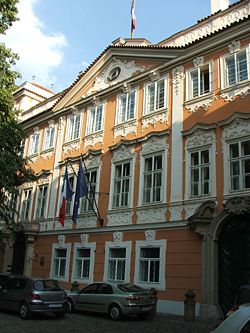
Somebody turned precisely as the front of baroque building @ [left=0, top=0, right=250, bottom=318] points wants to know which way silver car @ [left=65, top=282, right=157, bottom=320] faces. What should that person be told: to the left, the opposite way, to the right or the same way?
to the right

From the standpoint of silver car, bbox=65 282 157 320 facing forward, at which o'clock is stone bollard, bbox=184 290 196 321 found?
The stone bollard is roughly at 5 o'clock from the silver car.

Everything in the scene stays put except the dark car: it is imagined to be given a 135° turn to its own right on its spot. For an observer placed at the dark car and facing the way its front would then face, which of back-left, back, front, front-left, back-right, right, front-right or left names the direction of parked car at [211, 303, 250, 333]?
right

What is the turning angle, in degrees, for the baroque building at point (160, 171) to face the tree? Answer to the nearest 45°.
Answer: approximately 45° to its right

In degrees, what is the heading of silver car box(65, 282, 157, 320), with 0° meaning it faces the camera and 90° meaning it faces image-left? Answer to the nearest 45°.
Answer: approximately 135°

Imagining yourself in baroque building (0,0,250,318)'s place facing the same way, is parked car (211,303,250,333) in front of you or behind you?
in front

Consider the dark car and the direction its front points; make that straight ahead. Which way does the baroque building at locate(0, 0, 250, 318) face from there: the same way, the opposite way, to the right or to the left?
to the left

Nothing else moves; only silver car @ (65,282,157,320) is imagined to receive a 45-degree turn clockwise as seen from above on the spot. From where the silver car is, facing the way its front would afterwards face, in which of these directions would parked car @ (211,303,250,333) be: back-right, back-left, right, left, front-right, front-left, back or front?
back

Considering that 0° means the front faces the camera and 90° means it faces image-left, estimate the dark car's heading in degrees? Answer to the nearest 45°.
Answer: approximately 135°

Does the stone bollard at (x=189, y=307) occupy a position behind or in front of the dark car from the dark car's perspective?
behind
